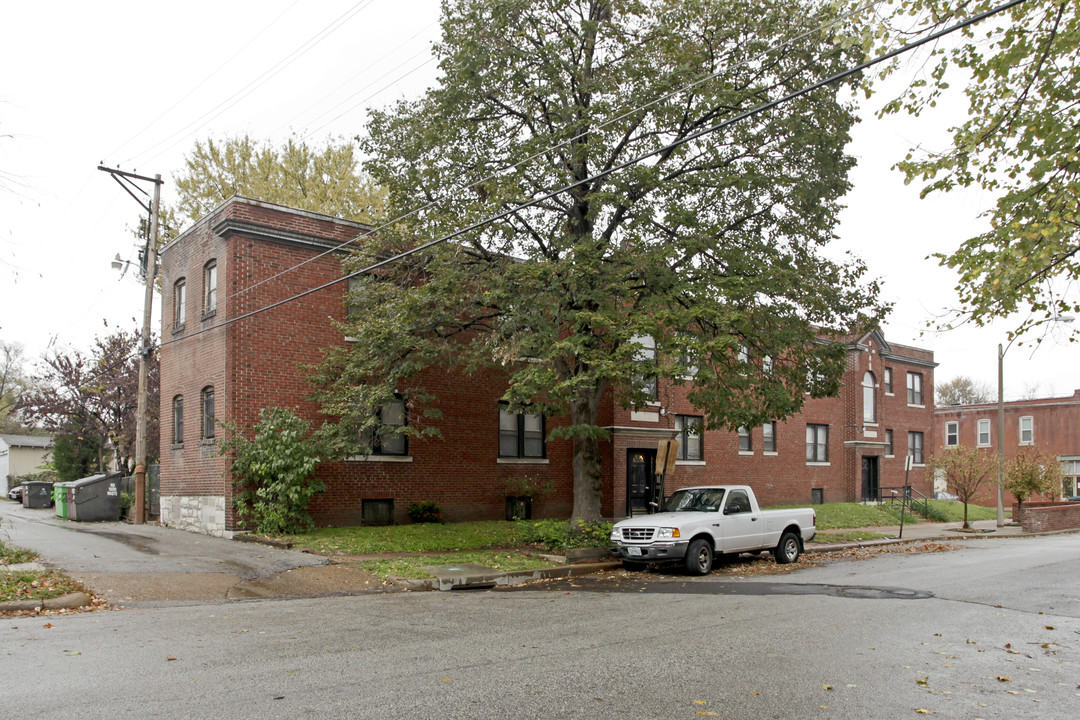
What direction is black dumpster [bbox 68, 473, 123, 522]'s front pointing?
to the viewer's left

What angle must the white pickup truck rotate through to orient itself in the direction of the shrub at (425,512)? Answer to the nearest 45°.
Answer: approximately 90° to its right

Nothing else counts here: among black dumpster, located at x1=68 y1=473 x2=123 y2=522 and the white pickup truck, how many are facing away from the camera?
0

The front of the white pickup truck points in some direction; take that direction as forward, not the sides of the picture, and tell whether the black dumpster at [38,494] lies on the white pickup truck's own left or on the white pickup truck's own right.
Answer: on the white pickup truck's own right

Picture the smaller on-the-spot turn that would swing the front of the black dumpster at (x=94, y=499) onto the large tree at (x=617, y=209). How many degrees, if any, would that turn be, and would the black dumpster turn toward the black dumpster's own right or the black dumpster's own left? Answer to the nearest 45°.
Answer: approximately 135° to the black dumpster's own left

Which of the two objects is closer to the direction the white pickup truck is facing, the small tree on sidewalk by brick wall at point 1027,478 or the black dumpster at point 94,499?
the black dumpster

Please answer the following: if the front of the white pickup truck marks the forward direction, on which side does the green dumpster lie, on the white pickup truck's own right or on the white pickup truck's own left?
on the white pickup truck's own right

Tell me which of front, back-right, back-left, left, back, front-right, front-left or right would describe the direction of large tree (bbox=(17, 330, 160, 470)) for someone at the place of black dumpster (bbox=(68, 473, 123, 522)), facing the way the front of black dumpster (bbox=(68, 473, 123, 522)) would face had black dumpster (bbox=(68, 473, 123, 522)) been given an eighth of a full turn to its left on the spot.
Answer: back-right

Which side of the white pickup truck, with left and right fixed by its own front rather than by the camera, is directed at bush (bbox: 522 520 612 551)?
right

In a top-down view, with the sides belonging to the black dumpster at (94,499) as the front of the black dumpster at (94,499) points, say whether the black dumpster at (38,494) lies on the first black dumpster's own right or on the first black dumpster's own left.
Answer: on the first black dumpster's own right
